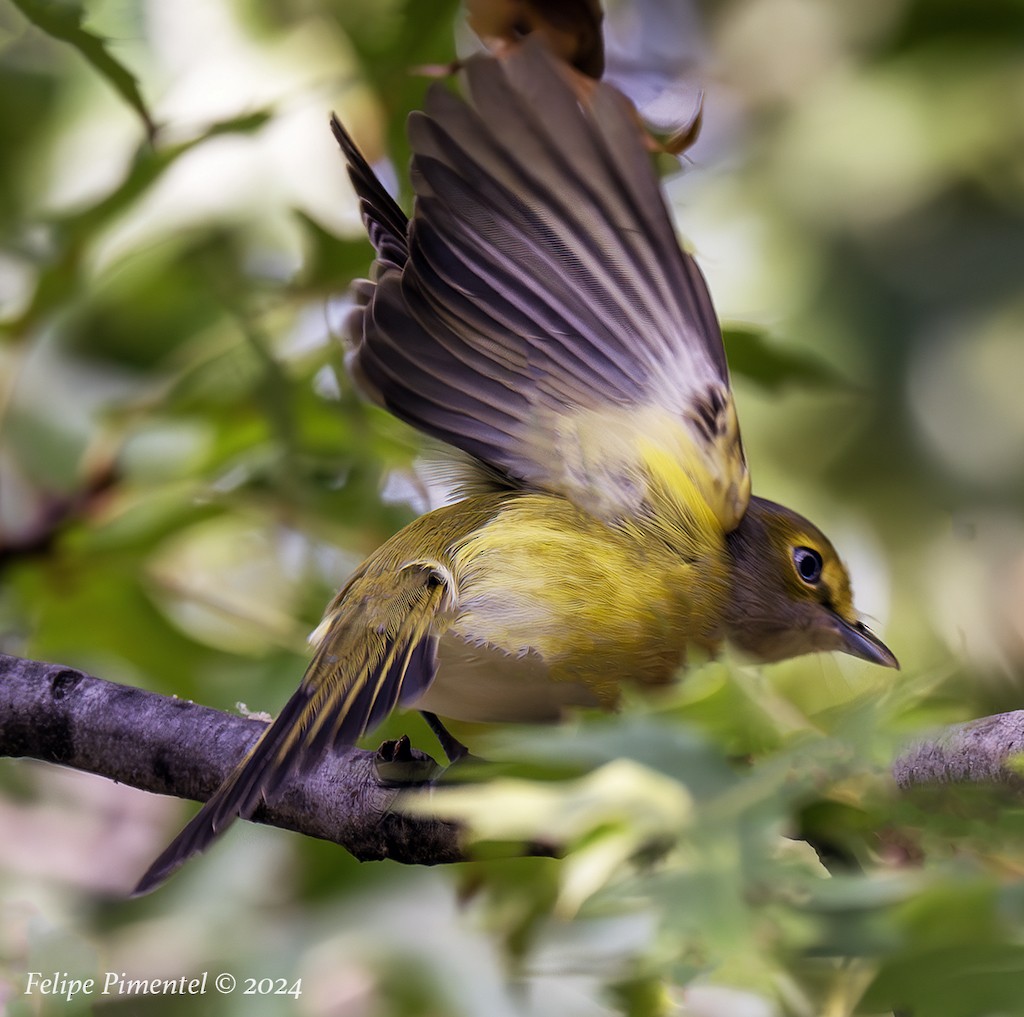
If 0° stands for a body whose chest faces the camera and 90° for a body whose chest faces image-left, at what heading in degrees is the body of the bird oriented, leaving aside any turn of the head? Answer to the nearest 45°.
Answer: approximately 270°

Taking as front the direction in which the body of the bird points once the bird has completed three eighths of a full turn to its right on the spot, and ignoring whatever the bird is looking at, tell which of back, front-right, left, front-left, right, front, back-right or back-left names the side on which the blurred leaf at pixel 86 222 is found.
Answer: right

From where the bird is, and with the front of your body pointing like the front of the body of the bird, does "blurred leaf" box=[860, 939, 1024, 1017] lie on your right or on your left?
on your right
